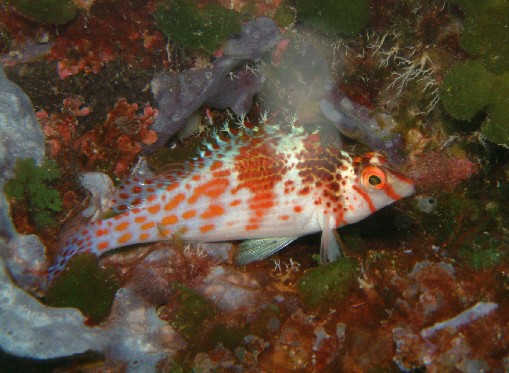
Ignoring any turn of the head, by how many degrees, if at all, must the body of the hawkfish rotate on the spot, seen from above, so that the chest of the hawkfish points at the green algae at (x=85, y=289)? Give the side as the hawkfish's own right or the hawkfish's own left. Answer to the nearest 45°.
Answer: approximately 135° to the hawkfish's own right

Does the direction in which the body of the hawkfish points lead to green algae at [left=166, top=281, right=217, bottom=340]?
no

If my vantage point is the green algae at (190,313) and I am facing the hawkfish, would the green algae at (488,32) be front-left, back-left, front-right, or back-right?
front-right

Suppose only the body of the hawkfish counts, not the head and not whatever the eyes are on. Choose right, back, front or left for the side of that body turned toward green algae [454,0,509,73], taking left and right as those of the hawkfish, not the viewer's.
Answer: front

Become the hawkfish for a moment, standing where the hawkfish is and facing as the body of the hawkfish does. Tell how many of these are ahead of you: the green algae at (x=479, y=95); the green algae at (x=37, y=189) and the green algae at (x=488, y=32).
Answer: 2

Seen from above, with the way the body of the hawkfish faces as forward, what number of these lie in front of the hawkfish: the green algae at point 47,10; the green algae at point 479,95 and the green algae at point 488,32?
2

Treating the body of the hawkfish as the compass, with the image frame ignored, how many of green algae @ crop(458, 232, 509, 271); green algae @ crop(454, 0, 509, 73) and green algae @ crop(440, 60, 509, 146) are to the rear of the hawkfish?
0

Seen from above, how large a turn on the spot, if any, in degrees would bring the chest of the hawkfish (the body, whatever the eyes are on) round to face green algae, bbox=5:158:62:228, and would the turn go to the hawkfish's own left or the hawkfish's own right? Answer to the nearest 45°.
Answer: approximately 180°

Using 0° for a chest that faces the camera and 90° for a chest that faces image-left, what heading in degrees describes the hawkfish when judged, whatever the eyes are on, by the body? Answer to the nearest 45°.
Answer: approximately 270°

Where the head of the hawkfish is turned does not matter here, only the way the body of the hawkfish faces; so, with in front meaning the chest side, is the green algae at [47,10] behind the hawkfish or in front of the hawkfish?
behind

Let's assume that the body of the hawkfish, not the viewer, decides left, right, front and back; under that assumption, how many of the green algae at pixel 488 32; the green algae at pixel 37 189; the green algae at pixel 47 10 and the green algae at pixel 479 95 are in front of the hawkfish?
2

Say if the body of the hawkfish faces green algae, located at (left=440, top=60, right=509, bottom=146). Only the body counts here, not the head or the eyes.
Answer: yes

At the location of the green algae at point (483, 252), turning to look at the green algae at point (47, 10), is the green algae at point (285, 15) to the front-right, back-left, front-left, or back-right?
front-right
